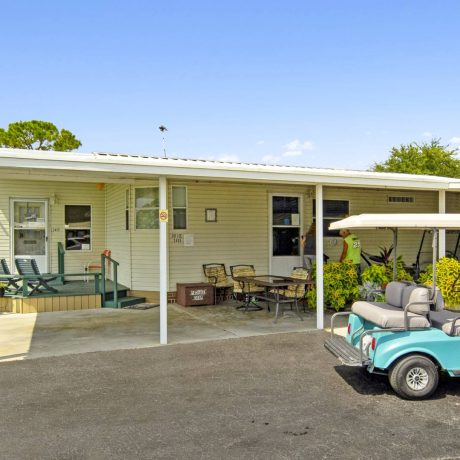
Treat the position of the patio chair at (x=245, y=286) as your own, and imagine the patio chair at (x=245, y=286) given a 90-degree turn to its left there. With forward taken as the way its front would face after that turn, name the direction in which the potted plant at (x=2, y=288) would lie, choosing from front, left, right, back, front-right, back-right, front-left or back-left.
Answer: back-left

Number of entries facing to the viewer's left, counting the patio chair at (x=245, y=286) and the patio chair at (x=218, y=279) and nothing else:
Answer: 0

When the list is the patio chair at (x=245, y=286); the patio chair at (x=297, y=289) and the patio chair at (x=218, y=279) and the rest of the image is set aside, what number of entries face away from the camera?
0

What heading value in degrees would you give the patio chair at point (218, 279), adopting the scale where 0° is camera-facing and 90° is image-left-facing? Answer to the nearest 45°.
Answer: approximately 315°

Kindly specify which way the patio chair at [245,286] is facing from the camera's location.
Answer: facing the viewer and to the right of the viewer

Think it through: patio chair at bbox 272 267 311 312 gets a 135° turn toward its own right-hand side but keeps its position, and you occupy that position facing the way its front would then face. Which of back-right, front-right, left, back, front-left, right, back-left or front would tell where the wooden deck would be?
left

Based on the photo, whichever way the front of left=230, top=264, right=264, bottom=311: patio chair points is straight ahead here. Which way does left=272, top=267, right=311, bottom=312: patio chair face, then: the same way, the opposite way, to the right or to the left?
to the right

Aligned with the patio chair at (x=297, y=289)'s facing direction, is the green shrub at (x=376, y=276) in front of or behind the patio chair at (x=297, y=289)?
behind

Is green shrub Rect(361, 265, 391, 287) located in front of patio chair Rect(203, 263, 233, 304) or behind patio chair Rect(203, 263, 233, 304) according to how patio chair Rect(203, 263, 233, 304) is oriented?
in front

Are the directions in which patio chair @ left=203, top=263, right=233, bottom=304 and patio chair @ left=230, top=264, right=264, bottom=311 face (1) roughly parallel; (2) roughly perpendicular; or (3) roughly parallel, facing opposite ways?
roughly parallel

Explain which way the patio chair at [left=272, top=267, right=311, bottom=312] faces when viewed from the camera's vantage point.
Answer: facing the viewer and to the left of the viewer

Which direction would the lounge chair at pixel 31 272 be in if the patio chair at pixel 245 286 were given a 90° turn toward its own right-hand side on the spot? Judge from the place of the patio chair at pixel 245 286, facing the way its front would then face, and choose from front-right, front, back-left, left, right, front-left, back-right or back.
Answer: front-right

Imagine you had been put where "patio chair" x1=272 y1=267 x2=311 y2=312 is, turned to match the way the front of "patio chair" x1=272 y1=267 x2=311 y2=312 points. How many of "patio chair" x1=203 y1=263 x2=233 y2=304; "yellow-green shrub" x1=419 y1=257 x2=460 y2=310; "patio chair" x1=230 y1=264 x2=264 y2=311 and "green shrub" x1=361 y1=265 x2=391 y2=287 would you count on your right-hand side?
2

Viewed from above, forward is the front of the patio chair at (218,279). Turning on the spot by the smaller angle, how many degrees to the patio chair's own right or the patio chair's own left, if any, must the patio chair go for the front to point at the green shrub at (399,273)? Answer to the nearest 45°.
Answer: approximately 45° to the patio chair's own left

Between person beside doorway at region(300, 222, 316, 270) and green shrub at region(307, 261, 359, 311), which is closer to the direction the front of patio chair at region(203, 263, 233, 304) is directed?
the green shrub
